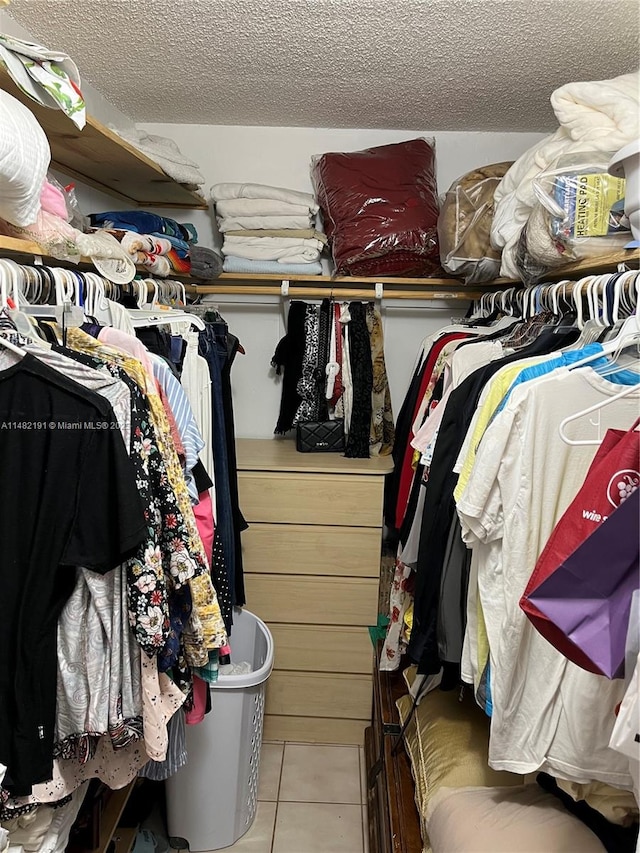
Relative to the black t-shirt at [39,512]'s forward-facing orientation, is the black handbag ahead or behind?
behind

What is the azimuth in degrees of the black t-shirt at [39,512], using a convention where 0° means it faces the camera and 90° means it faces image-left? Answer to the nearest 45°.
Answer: approximately 0°

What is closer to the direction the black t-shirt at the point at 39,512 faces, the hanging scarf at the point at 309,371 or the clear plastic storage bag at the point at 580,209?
the clear plastic storage bag

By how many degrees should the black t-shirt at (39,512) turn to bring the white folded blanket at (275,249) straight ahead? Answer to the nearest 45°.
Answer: approximately 135° to its left

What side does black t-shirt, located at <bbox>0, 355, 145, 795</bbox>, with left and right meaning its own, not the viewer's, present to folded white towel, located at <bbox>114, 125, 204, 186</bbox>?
back

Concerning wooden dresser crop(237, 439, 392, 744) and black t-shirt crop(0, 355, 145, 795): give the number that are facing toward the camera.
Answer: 2

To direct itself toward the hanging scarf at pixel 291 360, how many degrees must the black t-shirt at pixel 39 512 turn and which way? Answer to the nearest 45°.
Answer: approximately 135° to its left

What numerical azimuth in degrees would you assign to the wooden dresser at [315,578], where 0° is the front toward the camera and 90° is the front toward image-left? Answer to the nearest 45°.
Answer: approximately 0°

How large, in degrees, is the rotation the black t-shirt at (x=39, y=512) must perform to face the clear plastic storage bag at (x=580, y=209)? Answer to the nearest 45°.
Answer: approximately 90° to its left
